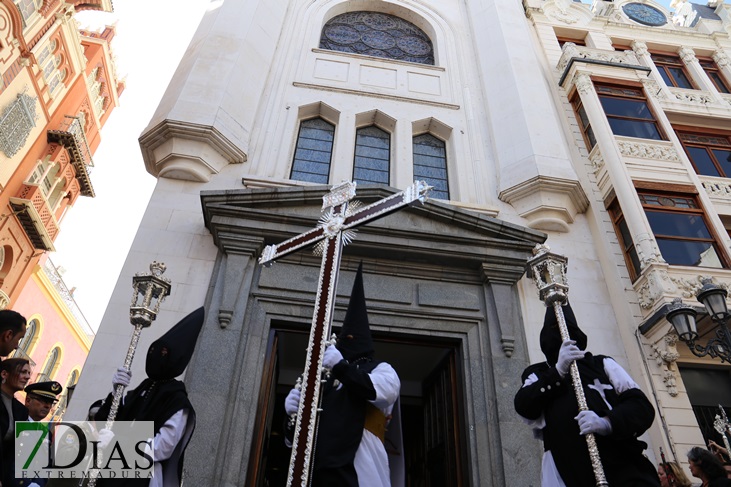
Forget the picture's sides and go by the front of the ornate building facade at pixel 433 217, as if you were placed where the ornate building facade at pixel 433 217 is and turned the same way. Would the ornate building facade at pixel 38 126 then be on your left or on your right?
on your right

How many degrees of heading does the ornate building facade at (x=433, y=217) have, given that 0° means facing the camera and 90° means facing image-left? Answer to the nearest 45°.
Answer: approximately 0°
